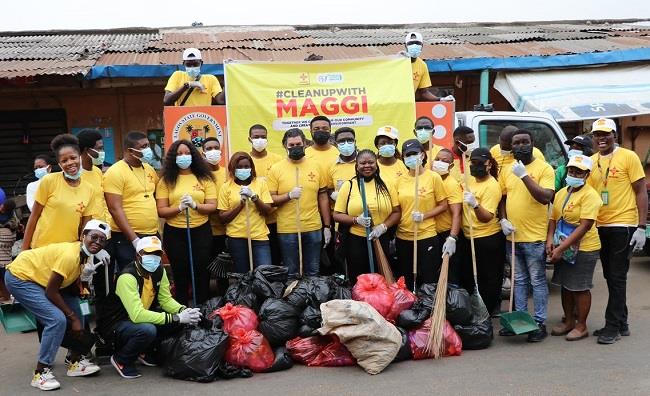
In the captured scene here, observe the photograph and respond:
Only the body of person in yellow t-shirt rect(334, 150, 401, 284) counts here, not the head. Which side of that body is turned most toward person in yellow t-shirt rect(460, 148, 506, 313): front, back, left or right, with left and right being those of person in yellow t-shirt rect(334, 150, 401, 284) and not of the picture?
left

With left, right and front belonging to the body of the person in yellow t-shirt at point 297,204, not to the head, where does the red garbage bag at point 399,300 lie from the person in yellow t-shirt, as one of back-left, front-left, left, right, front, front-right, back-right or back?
front-left

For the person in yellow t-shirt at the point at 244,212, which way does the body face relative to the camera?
toward the camera

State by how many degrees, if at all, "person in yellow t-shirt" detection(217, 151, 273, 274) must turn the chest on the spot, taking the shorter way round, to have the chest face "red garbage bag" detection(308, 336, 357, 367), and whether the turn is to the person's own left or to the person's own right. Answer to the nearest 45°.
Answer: approximately 45° to the person's own left

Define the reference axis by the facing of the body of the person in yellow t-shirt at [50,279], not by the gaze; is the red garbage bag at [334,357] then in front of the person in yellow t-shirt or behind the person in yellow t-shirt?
in front

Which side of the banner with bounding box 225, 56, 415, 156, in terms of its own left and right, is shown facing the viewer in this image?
front
